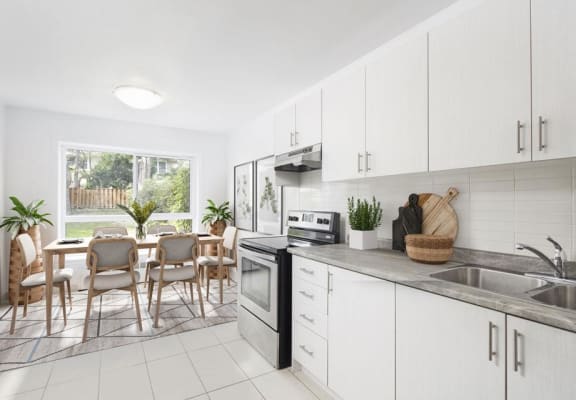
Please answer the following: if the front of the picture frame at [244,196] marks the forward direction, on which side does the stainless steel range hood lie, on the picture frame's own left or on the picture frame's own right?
on the picture frame's own left

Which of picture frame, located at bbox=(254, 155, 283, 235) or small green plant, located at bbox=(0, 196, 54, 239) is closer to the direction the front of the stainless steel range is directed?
the small green plant

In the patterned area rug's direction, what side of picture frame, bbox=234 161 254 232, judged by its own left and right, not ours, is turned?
front

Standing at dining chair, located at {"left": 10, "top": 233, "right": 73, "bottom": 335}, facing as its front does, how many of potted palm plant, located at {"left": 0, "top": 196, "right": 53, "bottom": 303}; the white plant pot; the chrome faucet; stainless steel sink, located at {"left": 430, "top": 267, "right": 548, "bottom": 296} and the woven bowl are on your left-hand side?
1

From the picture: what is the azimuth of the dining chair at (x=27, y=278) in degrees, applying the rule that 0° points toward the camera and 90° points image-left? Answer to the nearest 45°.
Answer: approximately 270°

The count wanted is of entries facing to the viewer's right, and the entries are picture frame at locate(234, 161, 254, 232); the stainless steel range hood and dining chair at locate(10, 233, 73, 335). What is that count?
1

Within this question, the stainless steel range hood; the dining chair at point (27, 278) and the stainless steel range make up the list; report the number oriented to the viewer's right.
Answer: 1

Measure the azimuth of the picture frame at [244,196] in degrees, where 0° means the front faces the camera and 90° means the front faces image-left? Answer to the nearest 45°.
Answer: approximately 45°

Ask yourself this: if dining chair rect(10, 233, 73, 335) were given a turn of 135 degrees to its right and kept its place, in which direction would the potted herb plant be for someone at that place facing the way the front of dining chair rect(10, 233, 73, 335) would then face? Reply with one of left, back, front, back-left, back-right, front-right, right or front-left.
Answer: left

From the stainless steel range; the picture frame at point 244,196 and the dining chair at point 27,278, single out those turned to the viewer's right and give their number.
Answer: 1

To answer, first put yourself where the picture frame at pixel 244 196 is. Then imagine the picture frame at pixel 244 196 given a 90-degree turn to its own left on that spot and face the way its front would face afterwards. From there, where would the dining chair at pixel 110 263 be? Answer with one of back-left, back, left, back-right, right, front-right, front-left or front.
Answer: right

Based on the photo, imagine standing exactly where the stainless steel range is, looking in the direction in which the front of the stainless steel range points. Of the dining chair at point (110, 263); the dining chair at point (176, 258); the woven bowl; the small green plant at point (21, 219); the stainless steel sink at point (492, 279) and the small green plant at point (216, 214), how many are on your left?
2

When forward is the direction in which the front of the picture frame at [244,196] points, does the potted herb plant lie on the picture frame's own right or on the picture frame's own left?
on the picture frame's own left

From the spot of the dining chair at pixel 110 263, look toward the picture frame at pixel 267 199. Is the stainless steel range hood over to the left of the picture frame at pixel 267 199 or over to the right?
right

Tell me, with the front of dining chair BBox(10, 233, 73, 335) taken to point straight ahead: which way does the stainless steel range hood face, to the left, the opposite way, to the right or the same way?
the opposite way
